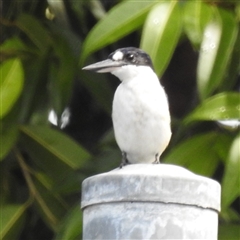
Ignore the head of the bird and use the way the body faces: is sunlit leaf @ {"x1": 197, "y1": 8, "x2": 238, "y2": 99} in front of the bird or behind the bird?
behind

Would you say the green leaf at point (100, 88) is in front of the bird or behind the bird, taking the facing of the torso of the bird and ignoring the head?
behind

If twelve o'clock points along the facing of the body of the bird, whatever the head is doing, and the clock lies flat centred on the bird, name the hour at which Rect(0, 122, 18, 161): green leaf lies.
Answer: The green leaf is roughly at 5 o'clock from the bird.

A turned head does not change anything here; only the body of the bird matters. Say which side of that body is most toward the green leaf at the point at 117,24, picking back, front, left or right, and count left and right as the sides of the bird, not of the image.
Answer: back

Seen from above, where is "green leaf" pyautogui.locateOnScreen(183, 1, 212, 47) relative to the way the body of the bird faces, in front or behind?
behind

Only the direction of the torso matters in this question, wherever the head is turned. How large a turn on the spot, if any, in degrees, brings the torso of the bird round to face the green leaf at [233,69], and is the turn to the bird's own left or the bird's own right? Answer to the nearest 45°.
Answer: approximately 135° to the bird's own left

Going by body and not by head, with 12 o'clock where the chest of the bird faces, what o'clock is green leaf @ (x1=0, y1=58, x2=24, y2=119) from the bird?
The green leaf is roughly at 5 o'clock from the bird.

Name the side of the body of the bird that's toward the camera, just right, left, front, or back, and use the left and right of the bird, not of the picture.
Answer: front
